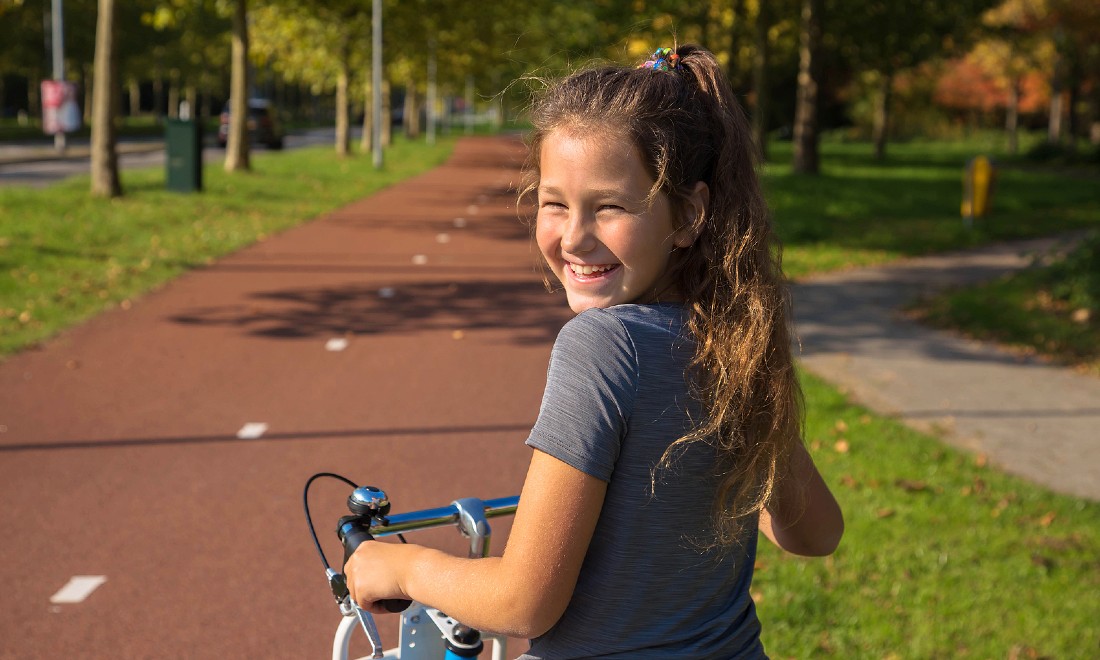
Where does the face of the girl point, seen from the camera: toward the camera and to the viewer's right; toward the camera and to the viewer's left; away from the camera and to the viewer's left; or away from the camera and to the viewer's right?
toward the camera and to the viewer's left

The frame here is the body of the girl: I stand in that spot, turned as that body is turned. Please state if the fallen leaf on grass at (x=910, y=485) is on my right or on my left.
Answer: on my right

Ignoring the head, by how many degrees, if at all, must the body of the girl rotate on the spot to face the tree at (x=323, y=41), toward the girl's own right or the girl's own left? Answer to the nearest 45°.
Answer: approximately 45° to the girl's own right

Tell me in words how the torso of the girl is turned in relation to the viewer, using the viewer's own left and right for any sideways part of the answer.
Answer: facing away from the viewer and to the left of the viewer

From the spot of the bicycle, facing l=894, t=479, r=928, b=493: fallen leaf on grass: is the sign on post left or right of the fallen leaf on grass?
left

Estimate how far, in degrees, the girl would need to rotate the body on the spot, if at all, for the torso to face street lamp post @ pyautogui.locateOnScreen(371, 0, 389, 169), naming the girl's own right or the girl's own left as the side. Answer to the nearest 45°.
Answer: approximately 45° to the girl's own right
